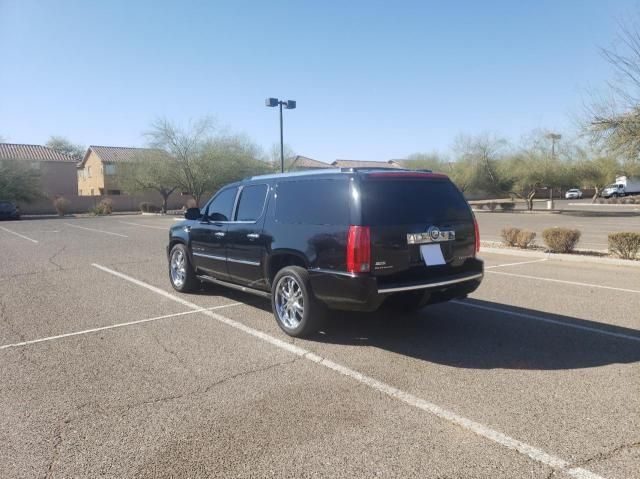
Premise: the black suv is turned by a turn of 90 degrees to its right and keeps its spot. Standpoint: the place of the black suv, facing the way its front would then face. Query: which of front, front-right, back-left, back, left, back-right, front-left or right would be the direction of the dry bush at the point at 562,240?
front

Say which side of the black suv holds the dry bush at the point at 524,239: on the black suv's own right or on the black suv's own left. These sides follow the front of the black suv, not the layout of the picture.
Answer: on the black suv's own right

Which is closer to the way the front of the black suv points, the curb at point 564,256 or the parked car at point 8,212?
the parked car

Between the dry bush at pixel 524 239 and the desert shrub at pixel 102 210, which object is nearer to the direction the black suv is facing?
the desert shrub

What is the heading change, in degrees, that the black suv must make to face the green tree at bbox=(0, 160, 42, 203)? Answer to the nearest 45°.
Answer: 0° — it already faces it

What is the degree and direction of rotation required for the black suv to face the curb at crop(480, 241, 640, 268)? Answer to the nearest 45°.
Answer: approximately 90° to its right

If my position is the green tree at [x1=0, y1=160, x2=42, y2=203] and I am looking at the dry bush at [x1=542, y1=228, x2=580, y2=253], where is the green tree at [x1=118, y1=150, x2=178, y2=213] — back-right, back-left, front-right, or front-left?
front-left

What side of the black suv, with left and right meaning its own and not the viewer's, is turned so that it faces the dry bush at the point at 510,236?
right

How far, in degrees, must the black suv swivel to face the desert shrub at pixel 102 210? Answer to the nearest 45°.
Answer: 0° — it already faces it

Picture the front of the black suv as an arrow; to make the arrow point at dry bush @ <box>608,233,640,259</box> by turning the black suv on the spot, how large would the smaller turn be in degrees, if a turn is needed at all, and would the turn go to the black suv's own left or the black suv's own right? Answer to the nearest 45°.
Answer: approximately 90° to the black suv's own right

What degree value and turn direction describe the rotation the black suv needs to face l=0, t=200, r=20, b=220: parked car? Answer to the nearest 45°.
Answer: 0° — it already faces it

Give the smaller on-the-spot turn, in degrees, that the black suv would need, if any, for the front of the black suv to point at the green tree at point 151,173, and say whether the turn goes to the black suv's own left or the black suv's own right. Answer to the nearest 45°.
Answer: approximately 45° to the black suv's own right

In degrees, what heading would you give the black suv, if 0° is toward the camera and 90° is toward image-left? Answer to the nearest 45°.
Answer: approximately 135°
